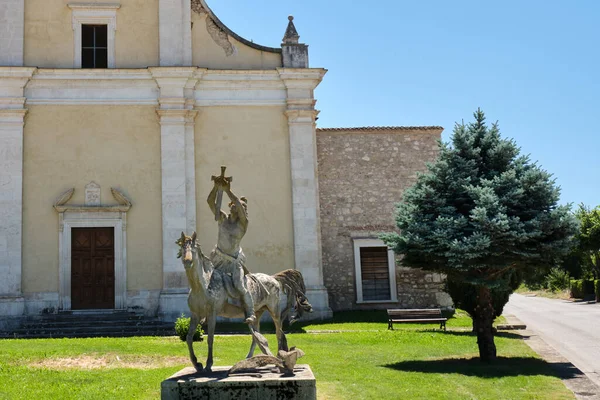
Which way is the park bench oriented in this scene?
toward the camera

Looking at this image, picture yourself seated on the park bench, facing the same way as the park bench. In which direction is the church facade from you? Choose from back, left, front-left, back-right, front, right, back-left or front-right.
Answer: right

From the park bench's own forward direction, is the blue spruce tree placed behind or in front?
in front

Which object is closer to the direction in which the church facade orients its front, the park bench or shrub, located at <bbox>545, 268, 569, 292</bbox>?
the park bench

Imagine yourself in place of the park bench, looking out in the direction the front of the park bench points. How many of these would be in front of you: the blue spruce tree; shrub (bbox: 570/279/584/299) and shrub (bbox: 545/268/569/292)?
1

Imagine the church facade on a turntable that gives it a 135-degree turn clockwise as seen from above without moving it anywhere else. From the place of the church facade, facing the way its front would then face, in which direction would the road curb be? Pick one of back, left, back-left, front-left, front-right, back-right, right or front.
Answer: back

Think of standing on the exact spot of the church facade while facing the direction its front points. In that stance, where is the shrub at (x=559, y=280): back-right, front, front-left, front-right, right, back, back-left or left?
back-left

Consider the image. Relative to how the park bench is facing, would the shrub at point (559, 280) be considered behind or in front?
behind

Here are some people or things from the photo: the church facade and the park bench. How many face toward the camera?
2

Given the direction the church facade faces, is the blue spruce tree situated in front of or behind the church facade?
in front

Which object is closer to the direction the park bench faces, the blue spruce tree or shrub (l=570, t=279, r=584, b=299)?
the blue spruce tree
